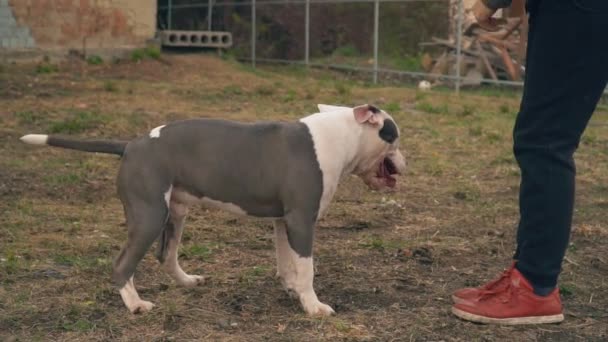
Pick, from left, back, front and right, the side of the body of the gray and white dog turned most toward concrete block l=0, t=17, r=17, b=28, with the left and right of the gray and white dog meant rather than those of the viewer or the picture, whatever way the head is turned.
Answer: left

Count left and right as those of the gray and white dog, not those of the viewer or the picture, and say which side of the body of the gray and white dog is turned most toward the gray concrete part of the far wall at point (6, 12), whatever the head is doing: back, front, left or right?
left

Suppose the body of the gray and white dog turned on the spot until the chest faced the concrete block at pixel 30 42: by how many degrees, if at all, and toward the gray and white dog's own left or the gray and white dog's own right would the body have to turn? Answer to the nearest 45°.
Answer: approximately 90° to the gray and white dog's own left

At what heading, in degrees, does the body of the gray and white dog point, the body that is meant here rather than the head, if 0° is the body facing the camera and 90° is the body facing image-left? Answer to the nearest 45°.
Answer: approximately 270°
